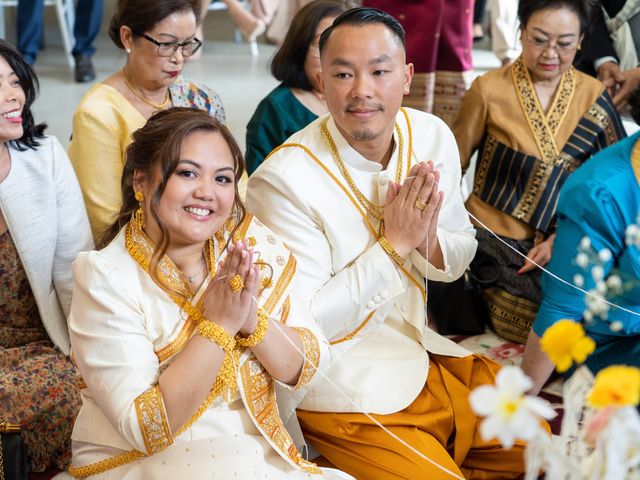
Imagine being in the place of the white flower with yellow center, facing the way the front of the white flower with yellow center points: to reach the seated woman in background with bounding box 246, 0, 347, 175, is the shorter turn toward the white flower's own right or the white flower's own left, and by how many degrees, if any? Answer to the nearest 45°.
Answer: approximately 135° to the white flower's own right

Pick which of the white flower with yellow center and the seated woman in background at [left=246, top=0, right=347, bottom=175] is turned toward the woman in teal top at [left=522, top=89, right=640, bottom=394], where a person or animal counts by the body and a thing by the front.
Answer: the seated woman in background

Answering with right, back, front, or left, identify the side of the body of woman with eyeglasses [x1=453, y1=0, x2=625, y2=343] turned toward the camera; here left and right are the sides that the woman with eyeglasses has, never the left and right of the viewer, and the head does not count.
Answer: front

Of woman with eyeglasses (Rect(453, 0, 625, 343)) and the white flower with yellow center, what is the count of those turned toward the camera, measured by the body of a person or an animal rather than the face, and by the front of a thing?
2

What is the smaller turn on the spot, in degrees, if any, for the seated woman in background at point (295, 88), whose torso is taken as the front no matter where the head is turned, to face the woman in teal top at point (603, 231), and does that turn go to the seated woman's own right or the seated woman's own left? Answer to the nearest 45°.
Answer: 0° — they already face them

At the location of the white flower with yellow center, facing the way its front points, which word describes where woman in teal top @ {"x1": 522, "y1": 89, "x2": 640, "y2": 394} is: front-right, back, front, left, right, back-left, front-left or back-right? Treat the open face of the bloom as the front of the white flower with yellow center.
back

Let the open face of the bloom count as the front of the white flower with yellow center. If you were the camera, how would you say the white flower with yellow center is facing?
facing the viewer

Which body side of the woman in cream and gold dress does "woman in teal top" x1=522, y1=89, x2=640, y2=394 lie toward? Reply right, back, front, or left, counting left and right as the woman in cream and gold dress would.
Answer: left

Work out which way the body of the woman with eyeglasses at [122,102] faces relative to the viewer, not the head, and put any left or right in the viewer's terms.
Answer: facing the viewer and to the right of the viewer
